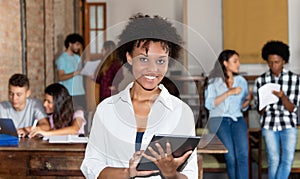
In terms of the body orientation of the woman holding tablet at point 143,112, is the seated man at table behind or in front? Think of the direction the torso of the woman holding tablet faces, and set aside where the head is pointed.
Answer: behind

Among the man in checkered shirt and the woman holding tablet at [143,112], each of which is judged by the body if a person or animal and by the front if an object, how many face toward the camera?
2

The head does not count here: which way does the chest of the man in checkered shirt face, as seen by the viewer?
toward the camera

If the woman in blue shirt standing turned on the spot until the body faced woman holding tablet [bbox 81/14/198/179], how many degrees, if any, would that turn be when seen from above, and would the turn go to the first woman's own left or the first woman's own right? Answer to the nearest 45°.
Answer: approximately 45° to the first woman's own right

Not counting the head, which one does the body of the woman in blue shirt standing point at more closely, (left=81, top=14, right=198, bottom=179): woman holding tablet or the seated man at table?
the woman holding tablet

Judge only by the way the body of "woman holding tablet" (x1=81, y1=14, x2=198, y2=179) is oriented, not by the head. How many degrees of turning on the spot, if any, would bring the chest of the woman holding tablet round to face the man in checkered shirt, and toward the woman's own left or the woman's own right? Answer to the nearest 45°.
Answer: approximately 180°

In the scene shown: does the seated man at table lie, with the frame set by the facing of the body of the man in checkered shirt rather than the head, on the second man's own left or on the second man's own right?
on the second man's own right
